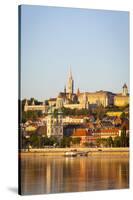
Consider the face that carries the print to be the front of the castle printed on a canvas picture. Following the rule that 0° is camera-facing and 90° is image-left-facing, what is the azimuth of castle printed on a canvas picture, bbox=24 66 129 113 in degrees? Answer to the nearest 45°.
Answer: approximately 0°
